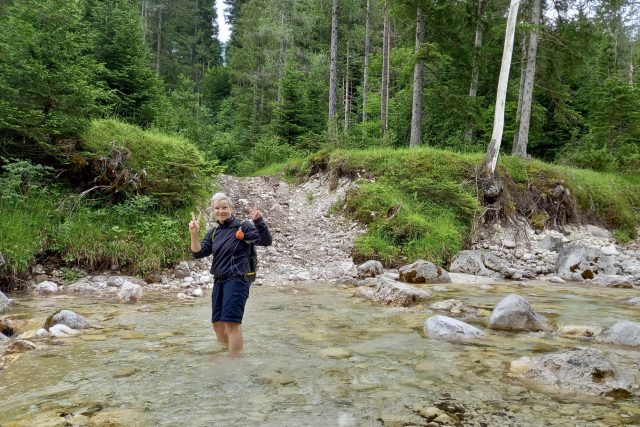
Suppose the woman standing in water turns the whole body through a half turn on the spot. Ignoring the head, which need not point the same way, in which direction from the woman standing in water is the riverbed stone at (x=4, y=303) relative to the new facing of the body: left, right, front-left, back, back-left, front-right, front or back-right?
left

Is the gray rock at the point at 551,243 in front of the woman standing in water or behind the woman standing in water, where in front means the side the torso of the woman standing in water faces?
behind

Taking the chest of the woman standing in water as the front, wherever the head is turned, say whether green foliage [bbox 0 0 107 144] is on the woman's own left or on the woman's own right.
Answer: on the woman's own right

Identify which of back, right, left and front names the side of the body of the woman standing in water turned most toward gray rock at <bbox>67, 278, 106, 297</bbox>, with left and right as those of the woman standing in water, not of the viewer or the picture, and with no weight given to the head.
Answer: right

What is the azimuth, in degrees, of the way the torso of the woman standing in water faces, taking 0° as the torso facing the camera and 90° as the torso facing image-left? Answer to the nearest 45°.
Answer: approximately 45°

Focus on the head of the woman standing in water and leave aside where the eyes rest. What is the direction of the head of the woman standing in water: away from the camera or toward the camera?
toward the camera

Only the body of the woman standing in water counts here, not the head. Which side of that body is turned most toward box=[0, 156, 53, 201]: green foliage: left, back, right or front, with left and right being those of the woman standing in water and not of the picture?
right

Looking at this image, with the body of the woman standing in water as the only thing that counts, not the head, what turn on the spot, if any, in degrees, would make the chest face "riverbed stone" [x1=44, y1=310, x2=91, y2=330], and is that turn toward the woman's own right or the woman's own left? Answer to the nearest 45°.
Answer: approximately 90° to the woman's own right

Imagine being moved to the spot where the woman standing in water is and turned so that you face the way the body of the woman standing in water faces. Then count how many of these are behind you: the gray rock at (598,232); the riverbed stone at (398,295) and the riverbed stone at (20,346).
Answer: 2

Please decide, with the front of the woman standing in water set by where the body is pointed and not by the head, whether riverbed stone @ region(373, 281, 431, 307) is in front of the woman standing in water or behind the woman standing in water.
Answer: behind

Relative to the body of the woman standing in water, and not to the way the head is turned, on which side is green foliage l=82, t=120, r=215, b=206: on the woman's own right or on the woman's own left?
on the woman's own right

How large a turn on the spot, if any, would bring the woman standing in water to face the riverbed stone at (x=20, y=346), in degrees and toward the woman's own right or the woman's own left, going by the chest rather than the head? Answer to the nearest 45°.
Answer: approximately 45° to the woman's own right
